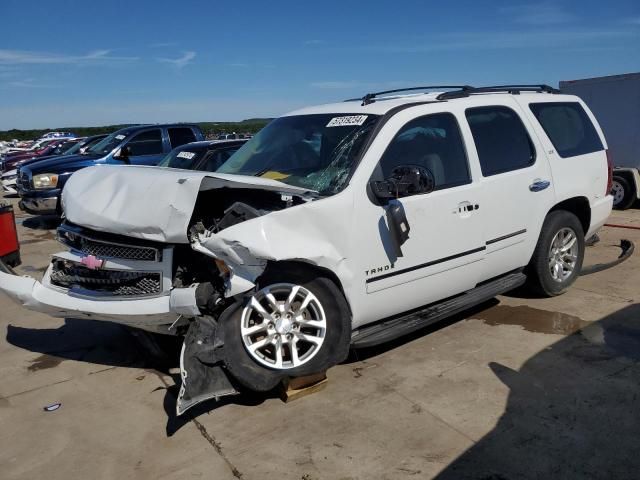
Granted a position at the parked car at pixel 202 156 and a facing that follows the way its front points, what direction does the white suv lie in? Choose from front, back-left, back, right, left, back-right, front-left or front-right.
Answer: front-left

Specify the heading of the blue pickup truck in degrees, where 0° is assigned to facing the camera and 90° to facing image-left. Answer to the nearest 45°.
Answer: approximately 45°

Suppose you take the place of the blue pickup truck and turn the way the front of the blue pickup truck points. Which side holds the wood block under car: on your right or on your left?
on your left

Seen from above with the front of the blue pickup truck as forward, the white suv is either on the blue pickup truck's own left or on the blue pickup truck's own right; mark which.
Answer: on the blue pickup truck's own left

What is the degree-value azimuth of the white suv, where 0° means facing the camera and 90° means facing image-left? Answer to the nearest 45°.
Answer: approximately 45°

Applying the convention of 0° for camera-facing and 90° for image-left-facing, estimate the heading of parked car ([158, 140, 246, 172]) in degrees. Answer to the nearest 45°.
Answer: approximately 45°

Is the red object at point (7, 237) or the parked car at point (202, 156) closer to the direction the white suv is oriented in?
the red object

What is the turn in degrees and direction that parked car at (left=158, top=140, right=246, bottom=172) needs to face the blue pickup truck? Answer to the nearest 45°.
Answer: approximately 90° to its right
